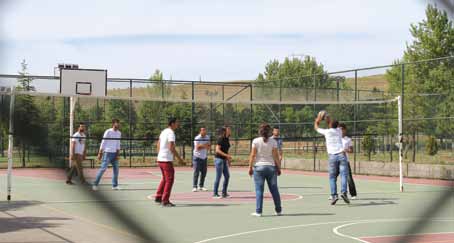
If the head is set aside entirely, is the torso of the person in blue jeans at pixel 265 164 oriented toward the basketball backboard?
no

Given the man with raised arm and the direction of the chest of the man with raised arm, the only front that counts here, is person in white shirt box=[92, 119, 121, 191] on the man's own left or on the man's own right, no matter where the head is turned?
on the man's own left

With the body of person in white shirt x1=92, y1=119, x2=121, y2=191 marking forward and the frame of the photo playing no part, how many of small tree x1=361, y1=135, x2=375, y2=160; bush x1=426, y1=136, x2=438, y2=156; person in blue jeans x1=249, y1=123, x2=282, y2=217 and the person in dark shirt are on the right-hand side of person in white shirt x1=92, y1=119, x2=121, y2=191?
0

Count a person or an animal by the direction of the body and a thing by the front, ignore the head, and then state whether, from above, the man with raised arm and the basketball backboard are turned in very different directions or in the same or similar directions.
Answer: very different directions

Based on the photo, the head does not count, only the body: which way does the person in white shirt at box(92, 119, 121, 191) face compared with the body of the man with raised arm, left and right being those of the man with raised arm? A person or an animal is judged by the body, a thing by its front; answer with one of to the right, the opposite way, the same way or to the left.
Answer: the opposite way

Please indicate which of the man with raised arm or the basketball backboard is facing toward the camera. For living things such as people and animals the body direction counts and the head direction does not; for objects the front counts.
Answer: the basketball backboard

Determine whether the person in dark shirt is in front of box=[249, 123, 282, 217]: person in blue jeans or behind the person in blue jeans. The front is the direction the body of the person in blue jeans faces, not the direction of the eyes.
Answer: in front

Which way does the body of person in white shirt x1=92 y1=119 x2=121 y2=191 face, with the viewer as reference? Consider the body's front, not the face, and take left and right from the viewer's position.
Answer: facing the viewer and to the right of the viewer

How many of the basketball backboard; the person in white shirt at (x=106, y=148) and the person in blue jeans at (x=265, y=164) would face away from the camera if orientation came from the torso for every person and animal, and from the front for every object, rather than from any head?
1

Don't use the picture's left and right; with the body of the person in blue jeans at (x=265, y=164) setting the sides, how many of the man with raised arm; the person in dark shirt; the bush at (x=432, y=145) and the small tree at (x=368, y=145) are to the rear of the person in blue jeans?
0

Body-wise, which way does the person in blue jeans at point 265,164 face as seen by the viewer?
away from the camera

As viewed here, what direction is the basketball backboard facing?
toward the camera
